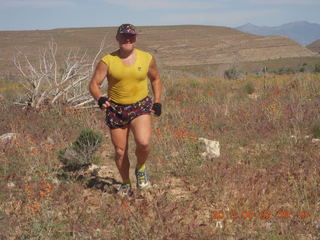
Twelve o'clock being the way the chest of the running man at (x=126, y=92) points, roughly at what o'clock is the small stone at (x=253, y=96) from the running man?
The small stone is roughly at 7 o'clock from the running man.

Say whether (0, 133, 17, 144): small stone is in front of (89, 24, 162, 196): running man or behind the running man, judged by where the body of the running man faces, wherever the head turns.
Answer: behind

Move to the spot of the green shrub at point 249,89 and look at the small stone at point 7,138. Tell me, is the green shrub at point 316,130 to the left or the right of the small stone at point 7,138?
left

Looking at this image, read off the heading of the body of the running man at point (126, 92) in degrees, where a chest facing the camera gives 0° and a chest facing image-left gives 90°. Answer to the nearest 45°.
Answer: approximately 0°

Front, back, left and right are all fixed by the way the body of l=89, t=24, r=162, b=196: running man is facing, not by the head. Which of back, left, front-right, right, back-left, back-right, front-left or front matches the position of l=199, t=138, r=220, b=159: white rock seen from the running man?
back-left

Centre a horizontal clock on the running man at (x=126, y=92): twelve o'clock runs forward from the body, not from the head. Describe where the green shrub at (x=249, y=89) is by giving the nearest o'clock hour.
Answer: The green shrub is roughly at 7 o'clock from the running man.
